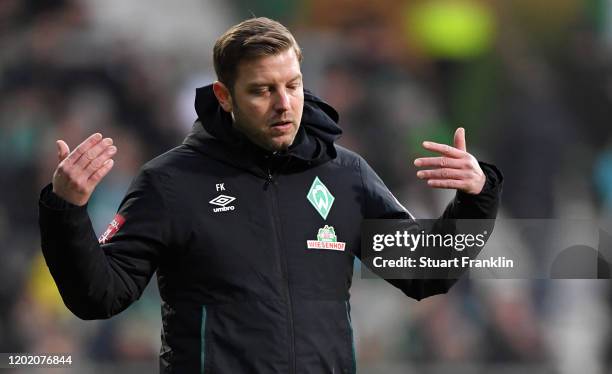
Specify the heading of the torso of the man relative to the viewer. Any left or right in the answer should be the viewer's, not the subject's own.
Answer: facing the viewer

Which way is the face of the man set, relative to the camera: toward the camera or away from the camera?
toward the camera
